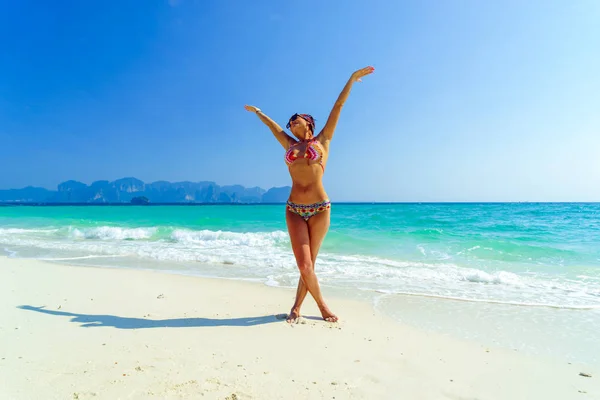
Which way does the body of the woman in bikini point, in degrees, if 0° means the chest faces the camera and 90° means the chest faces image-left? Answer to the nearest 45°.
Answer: approximately 0°
